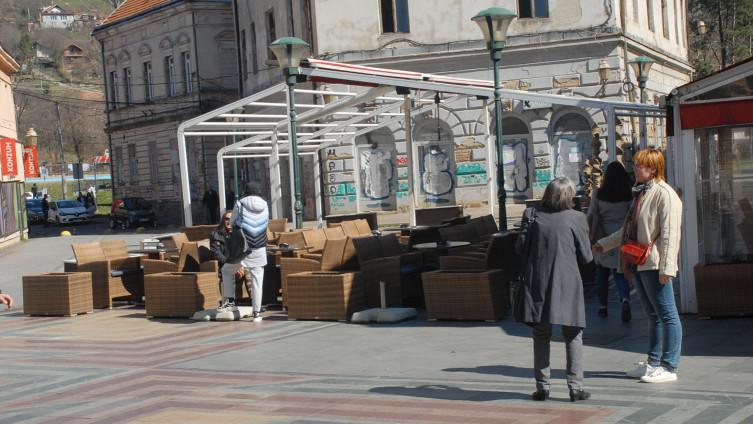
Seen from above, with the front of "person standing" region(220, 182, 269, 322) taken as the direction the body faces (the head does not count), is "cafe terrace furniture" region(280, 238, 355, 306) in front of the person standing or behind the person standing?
behind

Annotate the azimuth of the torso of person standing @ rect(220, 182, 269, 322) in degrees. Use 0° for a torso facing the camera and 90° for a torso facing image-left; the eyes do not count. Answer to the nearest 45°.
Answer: approximately 135°

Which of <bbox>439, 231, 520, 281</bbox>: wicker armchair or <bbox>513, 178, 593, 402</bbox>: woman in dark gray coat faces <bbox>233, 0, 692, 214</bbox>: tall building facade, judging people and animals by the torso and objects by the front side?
the woman in dark gray coat

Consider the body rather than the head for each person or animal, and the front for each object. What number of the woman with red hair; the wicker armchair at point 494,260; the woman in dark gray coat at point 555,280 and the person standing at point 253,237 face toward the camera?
0

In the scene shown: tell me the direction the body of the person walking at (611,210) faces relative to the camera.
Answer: away from the camera

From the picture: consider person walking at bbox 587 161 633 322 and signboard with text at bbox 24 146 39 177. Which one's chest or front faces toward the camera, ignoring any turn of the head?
the signboard with text

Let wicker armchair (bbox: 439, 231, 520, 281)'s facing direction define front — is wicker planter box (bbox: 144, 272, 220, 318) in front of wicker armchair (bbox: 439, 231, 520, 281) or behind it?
in front

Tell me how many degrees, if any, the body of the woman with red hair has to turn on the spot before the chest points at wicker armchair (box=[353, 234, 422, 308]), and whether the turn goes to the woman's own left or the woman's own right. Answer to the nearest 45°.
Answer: approximately 45° to the woman's own right

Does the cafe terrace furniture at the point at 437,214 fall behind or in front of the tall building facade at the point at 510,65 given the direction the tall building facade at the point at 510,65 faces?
in front

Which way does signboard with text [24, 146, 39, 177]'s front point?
toward the camera

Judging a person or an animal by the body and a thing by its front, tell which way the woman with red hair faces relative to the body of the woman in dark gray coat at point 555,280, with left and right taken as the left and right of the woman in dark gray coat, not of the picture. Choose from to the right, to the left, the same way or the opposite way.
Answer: to the left

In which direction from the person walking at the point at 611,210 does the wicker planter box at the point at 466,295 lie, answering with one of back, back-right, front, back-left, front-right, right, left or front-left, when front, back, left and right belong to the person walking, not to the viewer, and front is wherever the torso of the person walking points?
left

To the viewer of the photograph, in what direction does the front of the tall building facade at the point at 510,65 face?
facing the viewer

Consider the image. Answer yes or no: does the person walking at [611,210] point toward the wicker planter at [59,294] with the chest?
no

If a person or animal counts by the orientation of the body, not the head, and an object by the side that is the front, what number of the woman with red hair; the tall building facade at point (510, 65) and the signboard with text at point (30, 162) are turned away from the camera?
0
